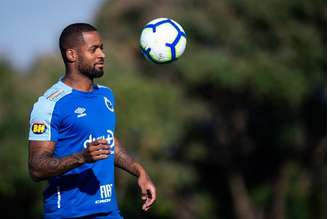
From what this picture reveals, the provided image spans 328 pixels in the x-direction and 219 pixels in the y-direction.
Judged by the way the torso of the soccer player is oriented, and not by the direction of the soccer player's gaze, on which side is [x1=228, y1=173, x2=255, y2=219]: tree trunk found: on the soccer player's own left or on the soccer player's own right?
on the soccer player's own left

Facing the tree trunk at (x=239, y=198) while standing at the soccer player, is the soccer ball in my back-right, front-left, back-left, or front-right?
front-right
